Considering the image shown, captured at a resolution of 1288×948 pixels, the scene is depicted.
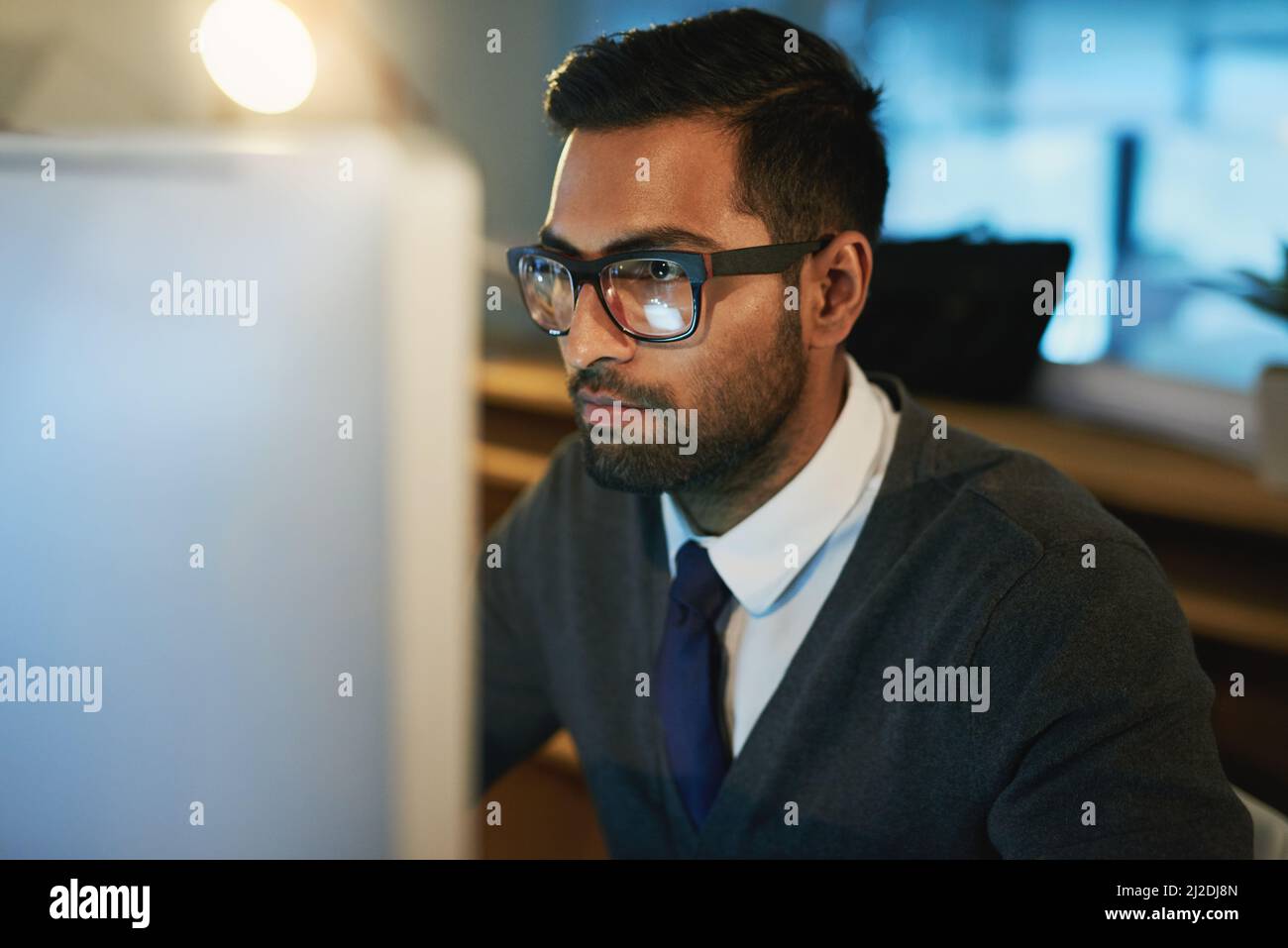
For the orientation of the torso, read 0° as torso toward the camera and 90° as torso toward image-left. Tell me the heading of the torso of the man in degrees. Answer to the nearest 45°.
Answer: approximately 45°
